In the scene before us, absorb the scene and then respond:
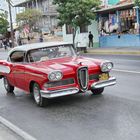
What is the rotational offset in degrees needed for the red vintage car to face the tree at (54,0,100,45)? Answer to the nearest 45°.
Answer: approximately 135° to its left

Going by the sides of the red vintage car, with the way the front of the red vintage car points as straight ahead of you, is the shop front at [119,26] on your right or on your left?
on your left

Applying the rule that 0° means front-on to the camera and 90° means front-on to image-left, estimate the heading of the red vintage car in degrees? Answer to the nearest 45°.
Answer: approximately 315°
